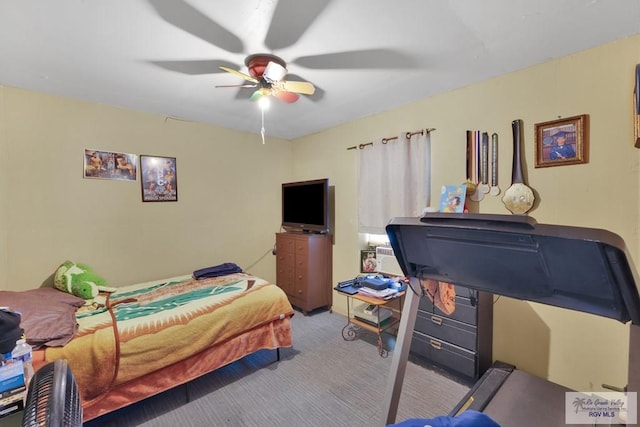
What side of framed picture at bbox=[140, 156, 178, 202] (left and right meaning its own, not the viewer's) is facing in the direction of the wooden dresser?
left

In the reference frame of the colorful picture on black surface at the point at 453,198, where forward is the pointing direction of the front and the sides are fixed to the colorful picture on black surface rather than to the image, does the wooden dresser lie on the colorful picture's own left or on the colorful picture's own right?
on the colorful picture's own right

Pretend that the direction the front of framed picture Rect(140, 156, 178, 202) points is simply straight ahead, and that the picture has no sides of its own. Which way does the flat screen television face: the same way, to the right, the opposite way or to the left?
to the right

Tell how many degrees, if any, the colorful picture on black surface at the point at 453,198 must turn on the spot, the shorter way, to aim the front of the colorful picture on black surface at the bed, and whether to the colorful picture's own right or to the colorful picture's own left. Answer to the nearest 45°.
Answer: approximately 45° to the colorful picture's own right

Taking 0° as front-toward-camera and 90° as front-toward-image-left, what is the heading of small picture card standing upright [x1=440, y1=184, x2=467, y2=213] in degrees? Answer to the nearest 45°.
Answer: approximately 0°

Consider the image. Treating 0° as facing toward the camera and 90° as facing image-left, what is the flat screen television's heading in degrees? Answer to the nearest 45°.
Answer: approximately 45°

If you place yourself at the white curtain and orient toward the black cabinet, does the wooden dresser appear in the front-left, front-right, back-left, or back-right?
back-right

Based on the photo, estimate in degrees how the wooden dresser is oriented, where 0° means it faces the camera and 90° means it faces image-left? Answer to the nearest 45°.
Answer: approximately 45°

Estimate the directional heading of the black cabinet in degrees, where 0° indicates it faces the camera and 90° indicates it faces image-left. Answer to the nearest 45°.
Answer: approximately 45°

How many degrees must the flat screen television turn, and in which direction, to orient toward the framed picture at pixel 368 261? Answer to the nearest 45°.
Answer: approximately 90° to its left
